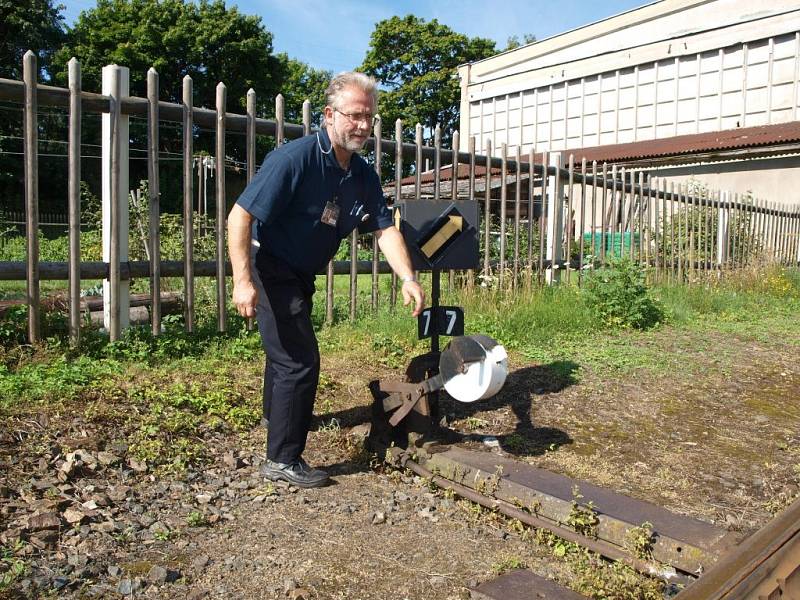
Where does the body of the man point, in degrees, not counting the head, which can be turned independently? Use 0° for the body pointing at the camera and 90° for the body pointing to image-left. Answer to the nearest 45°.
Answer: approximately 315°

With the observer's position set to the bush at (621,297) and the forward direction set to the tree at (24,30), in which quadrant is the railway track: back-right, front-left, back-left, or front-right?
back-left

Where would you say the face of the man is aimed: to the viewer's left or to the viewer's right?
to the viewer's right

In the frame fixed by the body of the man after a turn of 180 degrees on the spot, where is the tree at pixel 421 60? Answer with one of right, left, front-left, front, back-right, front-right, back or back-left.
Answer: front-right

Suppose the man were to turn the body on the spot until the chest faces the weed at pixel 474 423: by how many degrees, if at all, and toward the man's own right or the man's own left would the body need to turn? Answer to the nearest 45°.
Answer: approximately 90° to the man's own left

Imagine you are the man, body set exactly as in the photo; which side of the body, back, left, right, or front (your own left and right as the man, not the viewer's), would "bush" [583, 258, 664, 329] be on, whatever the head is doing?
left

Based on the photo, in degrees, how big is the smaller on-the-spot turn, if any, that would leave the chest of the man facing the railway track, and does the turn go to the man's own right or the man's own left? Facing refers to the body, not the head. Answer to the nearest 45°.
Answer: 0° — they already face it

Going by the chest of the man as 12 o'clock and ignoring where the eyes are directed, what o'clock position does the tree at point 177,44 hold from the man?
The tree is roughly at 7 o'clock from the man.

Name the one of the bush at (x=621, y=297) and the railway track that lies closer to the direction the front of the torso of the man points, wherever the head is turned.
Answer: the railway track
